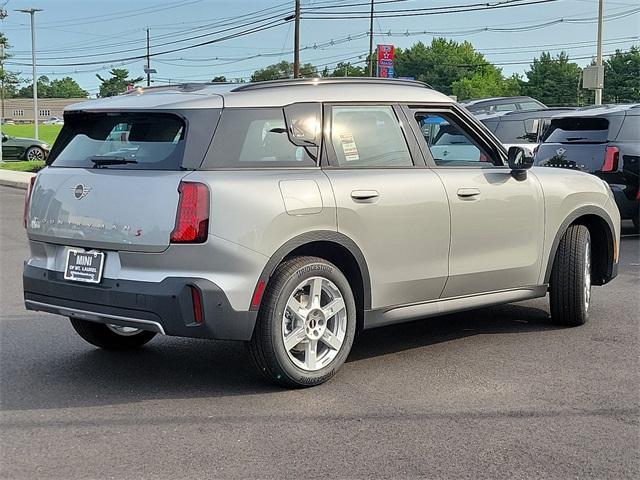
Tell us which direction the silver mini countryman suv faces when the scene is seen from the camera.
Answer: facing away from the viewer and to the right of the viewer

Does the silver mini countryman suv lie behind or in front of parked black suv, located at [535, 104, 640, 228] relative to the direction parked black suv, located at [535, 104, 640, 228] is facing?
behind

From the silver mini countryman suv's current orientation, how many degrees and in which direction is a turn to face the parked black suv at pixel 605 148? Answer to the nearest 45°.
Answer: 0° — it already faces it

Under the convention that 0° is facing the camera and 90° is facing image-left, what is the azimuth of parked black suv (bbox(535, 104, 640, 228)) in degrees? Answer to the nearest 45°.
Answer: approximately 225°
